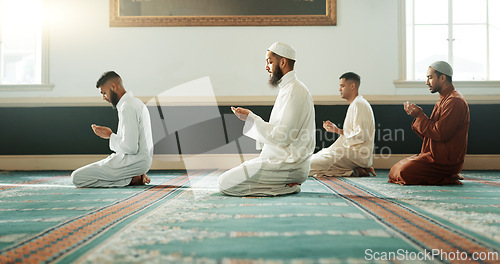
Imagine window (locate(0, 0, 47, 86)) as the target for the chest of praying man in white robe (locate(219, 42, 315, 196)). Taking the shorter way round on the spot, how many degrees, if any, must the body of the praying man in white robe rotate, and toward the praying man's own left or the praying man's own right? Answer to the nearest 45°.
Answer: approximately 45° to the praying man's own right

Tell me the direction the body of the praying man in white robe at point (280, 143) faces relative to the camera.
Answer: to the viewer's left

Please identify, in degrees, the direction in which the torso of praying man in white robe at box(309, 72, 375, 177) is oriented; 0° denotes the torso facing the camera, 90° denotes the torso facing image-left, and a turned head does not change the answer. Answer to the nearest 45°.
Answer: approximately 90°

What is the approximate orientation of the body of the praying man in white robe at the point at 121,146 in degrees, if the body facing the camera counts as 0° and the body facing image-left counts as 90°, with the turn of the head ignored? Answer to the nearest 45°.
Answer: approximately 90°

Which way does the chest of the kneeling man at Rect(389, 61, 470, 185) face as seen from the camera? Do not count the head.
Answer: to the viewer's left

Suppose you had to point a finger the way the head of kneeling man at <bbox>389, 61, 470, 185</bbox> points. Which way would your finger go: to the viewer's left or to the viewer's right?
to the viewer's left

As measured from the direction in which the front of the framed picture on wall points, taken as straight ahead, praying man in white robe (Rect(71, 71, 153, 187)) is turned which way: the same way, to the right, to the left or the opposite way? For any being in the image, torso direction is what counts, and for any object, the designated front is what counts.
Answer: to the right

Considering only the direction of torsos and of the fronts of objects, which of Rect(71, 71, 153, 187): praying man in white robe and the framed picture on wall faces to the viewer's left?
the praying man in white robe

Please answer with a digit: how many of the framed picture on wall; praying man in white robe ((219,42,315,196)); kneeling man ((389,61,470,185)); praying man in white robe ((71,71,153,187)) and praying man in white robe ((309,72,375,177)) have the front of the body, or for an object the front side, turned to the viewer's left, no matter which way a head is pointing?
4

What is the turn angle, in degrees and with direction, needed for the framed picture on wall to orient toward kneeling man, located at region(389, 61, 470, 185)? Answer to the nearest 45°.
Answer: approximately 45° to its left

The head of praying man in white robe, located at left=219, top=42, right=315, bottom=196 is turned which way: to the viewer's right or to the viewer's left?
to the viewer's left

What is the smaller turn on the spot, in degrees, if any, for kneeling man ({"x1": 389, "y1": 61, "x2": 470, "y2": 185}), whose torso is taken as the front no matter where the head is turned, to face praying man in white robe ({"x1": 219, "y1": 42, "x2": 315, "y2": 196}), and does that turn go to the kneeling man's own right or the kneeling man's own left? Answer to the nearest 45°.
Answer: approximately 45° to the kneeling man's own left
